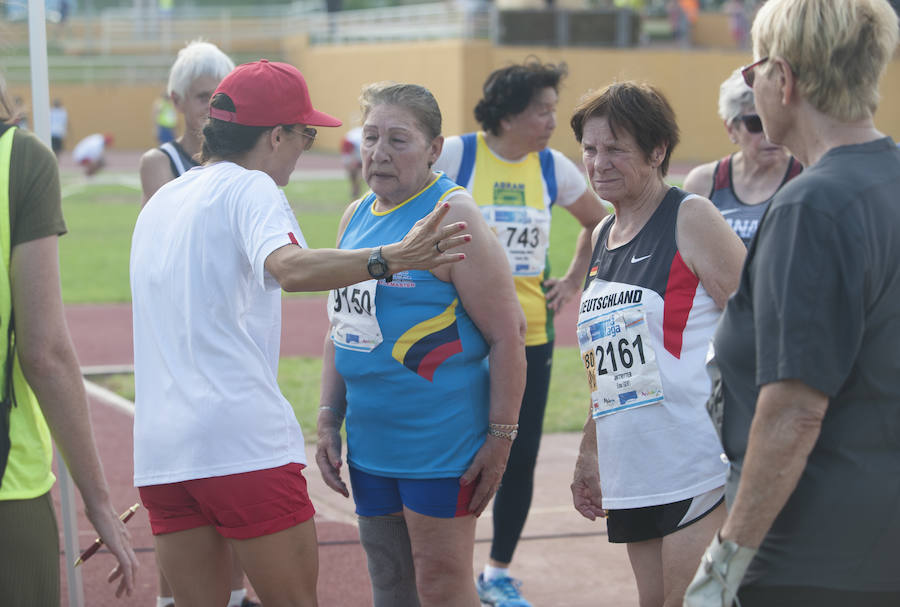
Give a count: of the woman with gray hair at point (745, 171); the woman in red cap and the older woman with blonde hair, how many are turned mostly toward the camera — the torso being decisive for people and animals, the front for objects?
1

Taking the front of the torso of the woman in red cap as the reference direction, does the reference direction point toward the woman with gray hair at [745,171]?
yes

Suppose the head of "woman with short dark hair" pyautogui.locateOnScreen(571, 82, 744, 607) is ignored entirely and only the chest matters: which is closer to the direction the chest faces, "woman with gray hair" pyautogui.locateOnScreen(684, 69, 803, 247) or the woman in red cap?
the woman in red cap

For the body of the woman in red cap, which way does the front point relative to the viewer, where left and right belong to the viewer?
facing away from the viewer and to the right of the viewer

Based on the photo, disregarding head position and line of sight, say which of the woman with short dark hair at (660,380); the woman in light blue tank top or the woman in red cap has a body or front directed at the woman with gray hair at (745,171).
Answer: the woman in red cap

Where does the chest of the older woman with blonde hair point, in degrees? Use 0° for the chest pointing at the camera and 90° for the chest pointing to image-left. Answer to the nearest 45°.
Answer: approximately 135°

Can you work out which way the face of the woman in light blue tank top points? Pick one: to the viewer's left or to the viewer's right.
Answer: to the viewer's left

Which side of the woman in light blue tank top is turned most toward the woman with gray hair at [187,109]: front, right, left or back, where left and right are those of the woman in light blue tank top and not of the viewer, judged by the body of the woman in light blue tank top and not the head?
right

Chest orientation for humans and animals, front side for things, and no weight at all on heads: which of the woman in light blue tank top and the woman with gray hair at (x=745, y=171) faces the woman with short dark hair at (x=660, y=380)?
the woman with gray hair

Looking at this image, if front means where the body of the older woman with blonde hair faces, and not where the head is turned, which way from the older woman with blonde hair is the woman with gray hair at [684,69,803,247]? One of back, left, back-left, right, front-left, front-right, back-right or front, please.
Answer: front-right

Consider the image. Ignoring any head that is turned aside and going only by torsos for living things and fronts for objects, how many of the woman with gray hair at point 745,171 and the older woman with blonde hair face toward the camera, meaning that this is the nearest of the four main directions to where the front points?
1

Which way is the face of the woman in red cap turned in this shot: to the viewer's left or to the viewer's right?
to the viewer's right

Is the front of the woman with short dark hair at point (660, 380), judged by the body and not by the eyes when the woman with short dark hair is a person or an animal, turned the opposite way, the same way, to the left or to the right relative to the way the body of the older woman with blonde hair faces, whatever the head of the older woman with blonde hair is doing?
to the left
